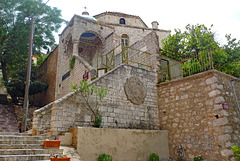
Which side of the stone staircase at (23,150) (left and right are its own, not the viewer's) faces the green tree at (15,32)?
back

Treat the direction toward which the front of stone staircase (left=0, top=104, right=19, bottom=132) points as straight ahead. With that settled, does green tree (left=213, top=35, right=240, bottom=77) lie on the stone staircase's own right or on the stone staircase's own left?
on the stone staircase's own left

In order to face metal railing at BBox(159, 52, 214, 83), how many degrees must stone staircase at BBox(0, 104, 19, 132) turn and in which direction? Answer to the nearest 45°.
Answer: approximately 45° to its left

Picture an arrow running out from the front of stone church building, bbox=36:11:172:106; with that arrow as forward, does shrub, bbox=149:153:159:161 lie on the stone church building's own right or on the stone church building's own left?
on the stone church building's own left

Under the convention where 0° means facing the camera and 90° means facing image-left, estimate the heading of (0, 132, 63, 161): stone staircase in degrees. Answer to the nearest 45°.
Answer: approximately 0°

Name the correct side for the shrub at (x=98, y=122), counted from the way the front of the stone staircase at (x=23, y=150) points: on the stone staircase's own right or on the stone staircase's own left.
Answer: on the stone staircase's own left

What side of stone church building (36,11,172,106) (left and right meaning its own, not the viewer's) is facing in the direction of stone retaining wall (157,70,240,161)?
left
